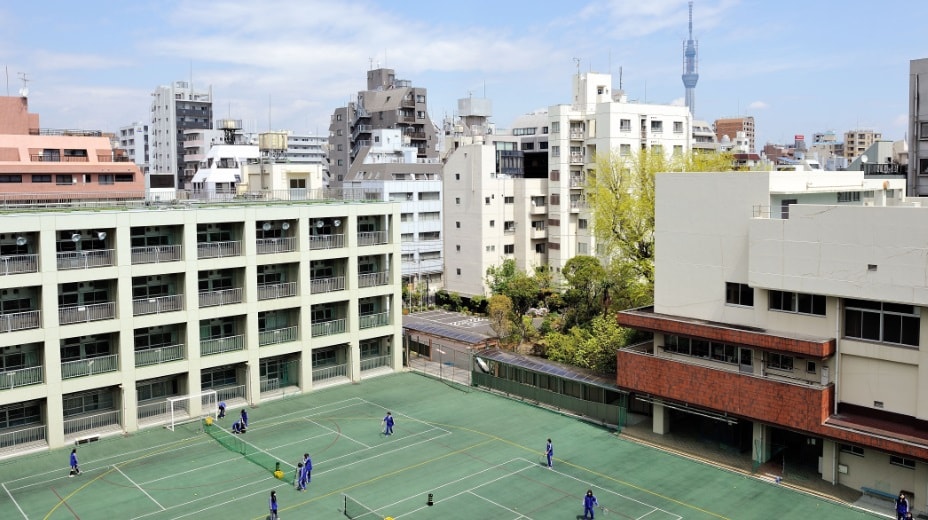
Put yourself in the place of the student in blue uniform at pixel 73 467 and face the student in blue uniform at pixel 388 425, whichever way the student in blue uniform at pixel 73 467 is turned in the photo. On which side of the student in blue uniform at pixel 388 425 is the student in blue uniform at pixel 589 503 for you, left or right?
right

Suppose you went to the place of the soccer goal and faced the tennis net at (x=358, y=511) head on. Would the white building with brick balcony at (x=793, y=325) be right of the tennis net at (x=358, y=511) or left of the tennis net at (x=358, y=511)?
left

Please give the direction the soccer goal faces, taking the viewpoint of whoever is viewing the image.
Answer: facing the viewer and to the right of the viewer

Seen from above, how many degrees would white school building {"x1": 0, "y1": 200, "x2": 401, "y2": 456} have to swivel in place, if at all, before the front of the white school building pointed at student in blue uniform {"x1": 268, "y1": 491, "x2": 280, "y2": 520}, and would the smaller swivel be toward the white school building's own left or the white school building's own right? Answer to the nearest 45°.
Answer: approximately 45° to the white school building's own right

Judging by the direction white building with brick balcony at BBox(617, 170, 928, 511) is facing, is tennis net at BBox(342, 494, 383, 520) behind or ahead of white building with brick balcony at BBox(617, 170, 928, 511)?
ahead

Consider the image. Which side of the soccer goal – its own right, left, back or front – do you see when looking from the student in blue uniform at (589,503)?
front

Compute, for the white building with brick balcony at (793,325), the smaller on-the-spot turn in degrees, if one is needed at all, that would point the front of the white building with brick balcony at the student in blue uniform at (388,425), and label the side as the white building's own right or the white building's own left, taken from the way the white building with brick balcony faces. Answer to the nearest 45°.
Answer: approximately 45° to the white building's own right

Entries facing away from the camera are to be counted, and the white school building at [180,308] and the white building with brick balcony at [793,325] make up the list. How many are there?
0

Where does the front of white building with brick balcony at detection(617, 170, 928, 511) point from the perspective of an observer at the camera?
facing the viewer and to the left of the viewer

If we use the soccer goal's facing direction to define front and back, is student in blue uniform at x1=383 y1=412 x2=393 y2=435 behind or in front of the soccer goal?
in front
